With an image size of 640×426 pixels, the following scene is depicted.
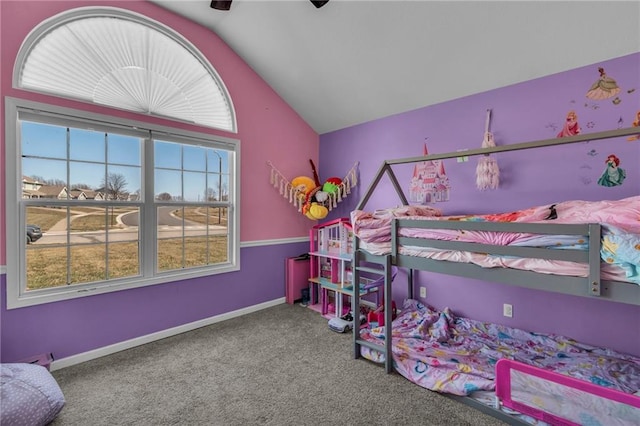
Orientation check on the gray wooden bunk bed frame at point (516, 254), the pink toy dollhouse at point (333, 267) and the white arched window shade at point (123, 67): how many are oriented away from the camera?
0

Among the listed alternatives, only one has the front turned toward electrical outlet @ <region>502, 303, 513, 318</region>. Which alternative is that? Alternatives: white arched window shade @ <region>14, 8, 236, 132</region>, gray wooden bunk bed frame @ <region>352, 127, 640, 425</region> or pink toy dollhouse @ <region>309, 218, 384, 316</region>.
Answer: the white arched window shade

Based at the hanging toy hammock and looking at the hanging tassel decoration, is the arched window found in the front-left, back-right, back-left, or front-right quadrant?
back-right

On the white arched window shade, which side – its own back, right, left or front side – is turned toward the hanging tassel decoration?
front

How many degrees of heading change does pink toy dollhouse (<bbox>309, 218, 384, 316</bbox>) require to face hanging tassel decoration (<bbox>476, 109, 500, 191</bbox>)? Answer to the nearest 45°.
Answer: approximately 90° to its left

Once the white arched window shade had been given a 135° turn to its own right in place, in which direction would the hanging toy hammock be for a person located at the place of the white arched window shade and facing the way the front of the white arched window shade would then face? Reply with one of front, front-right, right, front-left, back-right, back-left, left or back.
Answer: back

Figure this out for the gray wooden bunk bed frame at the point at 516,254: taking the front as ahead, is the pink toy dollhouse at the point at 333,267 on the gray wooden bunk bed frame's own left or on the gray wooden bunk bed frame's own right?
on the gray wooden bunk bed frame's own right

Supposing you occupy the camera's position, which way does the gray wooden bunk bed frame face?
facing the viewer and to the left of the viewer

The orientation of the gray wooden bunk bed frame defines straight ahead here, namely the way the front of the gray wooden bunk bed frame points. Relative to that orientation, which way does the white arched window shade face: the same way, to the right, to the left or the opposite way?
the opposite way

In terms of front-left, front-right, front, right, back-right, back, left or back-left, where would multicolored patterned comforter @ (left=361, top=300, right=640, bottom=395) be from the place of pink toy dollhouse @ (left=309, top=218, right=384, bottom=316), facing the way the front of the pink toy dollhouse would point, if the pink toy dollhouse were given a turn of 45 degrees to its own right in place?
back-left

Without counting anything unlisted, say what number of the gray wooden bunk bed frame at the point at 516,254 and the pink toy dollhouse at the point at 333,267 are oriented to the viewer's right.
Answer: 0

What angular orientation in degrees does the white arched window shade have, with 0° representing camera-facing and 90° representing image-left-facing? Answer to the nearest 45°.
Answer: approximately 315°

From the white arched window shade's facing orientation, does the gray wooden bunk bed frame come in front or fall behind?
in front

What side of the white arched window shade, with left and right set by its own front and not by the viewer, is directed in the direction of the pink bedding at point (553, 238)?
front

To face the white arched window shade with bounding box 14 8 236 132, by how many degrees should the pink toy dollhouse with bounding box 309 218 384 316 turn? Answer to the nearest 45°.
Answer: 0° — it already faces it

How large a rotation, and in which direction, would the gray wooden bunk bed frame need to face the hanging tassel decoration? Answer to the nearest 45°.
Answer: approximately 135° to its right
